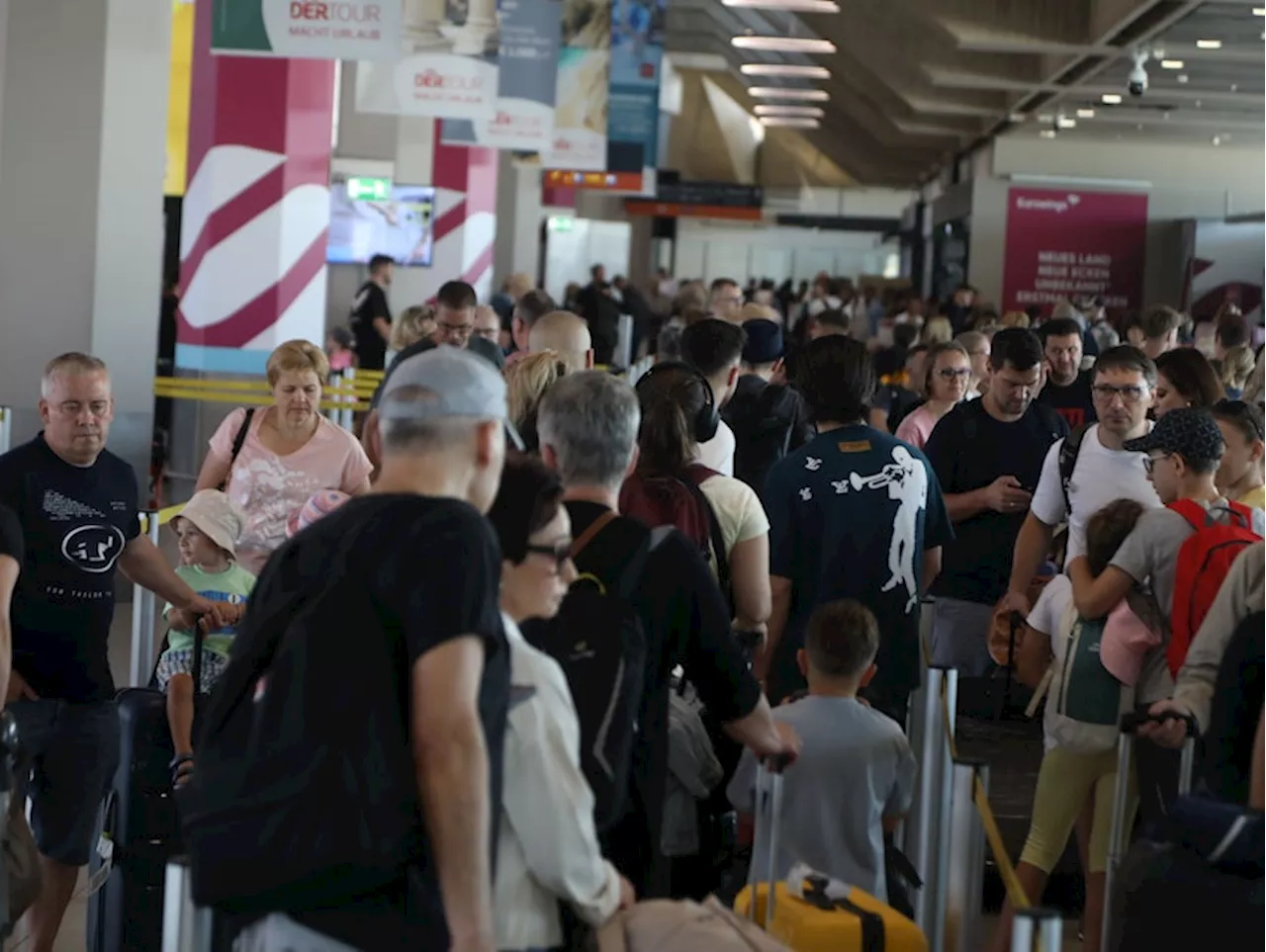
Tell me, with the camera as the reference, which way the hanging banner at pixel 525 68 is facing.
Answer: facing the viewer

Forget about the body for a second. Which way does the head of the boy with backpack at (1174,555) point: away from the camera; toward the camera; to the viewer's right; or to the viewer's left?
to the viewer's left

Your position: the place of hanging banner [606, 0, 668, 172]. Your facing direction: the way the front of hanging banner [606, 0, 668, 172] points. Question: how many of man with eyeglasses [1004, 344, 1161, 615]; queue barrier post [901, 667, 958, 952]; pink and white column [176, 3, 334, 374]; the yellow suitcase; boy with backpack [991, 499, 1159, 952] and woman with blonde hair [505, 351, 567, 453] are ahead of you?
6

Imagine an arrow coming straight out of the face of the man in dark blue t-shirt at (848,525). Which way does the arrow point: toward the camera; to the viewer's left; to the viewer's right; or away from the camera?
away from the camera

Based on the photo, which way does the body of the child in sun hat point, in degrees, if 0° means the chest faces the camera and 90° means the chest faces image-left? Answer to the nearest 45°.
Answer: approximately 45°

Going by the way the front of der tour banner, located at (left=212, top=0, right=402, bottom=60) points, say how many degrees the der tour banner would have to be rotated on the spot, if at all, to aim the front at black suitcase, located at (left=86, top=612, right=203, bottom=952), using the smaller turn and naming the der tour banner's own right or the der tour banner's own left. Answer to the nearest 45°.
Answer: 0° — it already faces it

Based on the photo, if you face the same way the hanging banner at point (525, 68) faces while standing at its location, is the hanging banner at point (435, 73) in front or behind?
in front

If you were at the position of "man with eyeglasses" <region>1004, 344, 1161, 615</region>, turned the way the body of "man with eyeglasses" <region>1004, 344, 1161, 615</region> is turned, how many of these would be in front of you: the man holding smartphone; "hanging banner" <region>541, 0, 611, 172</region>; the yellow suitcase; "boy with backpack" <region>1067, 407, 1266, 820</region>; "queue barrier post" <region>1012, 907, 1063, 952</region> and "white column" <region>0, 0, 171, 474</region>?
3

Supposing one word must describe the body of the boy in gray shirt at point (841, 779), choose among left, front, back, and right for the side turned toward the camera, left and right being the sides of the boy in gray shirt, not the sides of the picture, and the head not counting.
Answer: back

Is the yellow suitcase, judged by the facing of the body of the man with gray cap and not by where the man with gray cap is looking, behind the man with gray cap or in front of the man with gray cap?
in front

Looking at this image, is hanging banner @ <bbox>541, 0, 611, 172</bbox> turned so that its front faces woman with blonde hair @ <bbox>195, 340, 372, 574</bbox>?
yes

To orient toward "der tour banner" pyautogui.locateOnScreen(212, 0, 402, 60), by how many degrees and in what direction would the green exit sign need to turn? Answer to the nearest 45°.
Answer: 0° — it already faces it

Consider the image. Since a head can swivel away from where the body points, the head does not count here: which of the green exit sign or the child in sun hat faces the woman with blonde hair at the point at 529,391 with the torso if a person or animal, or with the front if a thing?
the green exit sign

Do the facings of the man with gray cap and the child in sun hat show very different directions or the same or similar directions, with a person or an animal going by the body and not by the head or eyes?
very different directions

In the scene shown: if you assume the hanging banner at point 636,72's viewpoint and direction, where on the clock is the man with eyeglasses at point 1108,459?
The man with eyeglasses is roughly at 12 o'clock from the hanging banner.

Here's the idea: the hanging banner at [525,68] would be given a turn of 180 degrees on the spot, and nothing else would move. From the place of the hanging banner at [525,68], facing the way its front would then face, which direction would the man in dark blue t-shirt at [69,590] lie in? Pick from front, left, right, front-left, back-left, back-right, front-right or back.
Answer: back
